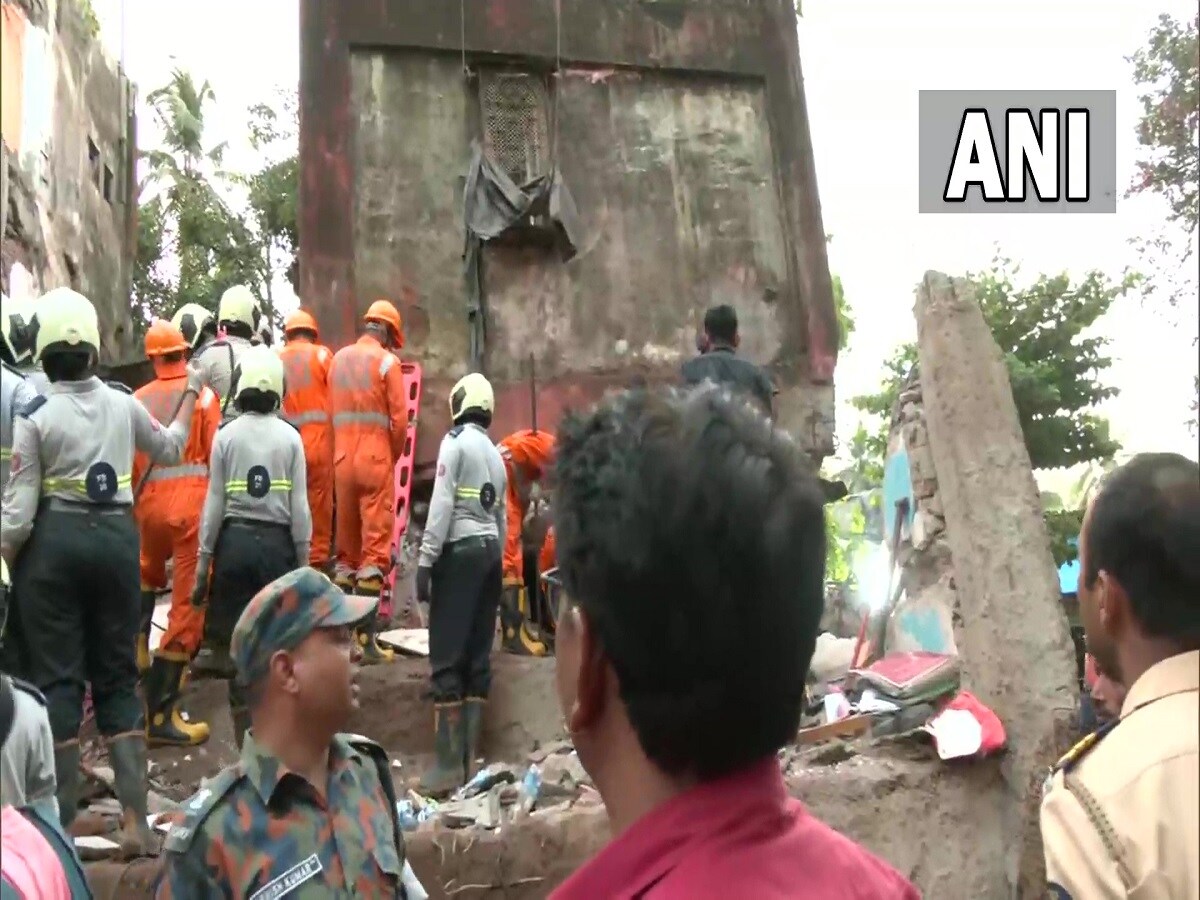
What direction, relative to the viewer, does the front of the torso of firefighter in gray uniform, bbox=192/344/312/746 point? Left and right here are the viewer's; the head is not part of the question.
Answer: facing away from the viewer

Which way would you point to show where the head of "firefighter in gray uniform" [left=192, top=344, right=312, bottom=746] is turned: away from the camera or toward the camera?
away from the camera

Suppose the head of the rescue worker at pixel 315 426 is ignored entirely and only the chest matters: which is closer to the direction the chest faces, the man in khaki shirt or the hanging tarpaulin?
the hanging tarpaulin

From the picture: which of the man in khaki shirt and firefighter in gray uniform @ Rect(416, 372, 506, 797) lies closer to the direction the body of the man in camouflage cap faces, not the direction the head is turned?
the man in khaki shirt

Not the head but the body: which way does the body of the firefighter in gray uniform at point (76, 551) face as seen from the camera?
away from the camera

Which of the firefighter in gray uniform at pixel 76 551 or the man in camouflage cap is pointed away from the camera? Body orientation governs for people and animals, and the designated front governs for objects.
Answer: the firefighter in gray uniform

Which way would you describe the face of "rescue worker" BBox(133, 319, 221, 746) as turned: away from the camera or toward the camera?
away from the camera

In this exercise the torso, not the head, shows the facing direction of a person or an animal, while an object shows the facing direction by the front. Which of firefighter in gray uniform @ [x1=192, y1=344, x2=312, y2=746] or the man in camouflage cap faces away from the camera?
the firefighter in gray uniform

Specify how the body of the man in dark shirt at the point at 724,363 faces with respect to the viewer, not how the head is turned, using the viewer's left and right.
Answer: facing away from the viewer

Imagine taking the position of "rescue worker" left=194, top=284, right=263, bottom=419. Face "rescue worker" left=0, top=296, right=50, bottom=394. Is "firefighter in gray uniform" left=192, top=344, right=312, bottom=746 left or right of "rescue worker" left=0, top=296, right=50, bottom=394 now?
left

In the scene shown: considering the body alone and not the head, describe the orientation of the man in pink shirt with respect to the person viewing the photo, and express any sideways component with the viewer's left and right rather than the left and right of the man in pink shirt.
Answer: facing away from the viewer and to the left of the viewer

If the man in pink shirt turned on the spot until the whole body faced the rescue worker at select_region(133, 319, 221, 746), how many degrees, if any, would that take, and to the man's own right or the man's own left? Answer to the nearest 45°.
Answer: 0° — they already face them

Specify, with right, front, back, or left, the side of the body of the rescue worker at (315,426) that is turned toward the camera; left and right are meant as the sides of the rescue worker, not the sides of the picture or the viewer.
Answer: back
